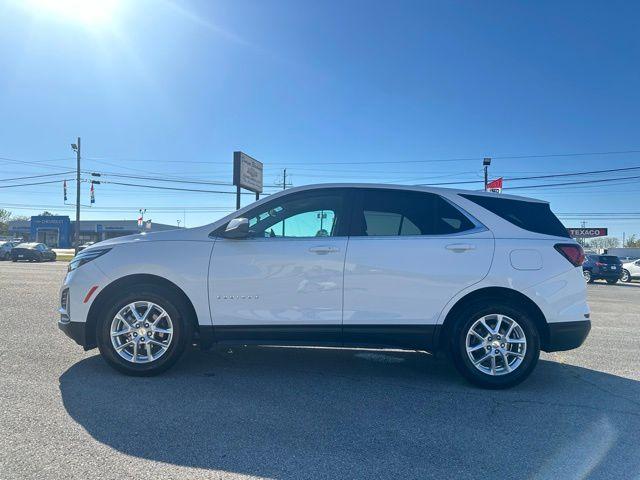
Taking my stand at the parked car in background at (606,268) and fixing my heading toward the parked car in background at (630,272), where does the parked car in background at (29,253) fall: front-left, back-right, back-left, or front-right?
back-left

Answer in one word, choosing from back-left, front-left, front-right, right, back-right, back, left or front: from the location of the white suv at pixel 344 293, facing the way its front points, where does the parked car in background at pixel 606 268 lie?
back-right

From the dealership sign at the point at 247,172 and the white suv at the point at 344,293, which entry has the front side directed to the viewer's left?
the white suv

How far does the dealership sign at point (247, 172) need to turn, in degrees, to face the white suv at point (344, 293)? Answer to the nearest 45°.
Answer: approximately 45° to its right

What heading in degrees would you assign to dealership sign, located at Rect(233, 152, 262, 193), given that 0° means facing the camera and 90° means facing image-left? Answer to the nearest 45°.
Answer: approximately 315°

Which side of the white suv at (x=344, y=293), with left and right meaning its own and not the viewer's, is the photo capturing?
left

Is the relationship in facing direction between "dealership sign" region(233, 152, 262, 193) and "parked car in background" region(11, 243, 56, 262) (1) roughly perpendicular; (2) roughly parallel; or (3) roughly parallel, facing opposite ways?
roughly perpendicular
